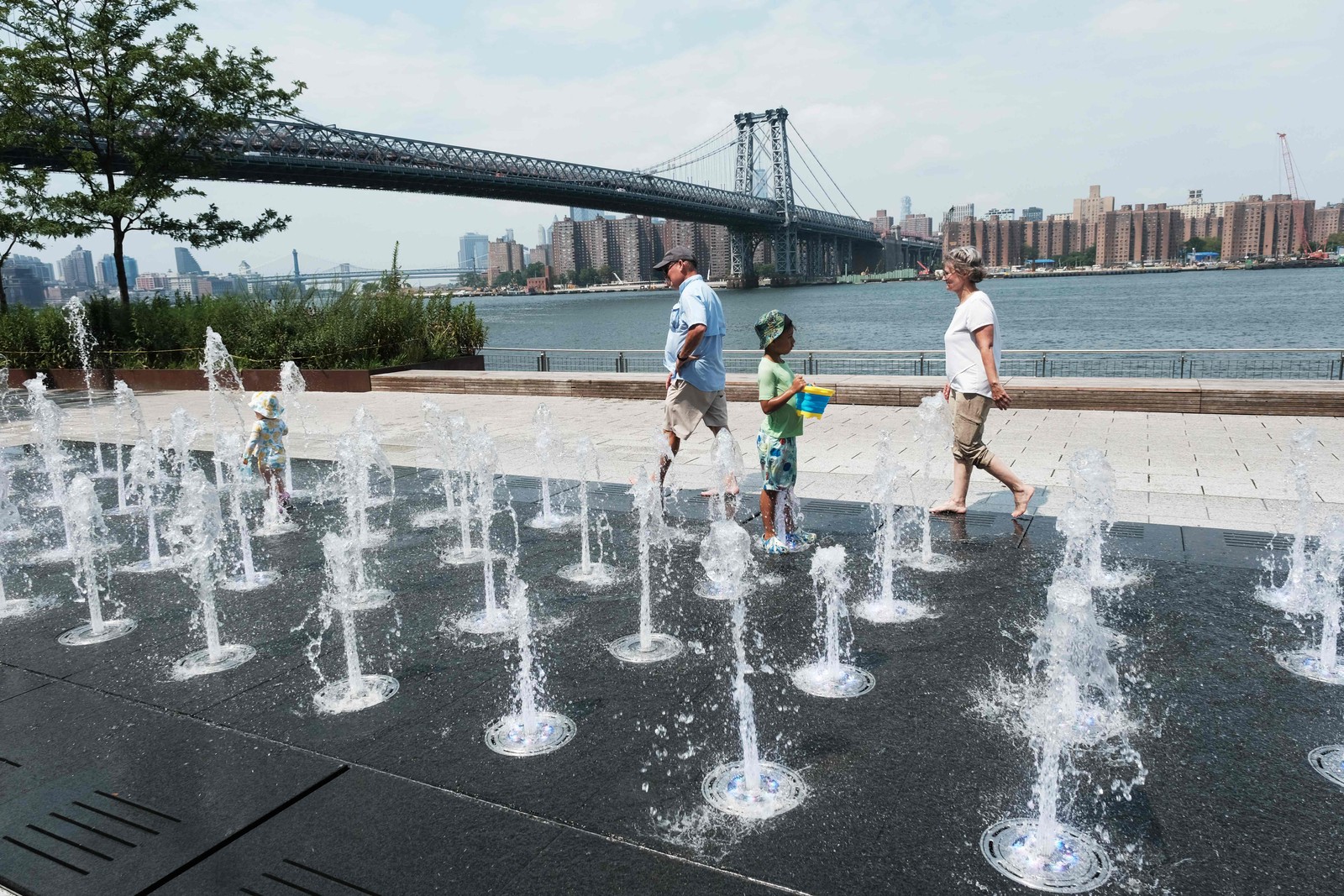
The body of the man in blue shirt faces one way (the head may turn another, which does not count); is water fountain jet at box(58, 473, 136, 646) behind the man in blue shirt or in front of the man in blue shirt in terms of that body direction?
in front

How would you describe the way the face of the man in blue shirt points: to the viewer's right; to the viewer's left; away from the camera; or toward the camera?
to the viewer's left

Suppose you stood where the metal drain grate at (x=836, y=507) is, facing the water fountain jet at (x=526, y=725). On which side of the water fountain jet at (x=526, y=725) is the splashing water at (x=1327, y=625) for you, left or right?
left

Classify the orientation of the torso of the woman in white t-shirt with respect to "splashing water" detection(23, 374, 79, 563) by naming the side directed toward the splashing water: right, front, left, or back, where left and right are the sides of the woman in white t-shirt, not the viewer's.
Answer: front

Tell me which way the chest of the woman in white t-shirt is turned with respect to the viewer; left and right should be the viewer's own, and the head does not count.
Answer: facing to the left of the viewer

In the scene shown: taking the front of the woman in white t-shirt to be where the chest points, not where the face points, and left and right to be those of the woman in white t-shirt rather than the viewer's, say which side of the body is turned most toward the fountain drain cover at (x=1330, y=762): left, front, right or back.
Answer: left

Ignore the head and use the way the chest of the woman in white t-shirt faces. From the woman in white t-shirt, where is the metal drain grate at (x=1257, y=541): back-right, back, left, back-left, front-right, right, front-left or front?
back

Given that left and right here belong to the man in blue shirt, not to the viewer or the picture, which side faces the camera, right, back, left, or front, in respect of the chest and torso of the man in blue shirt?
left
